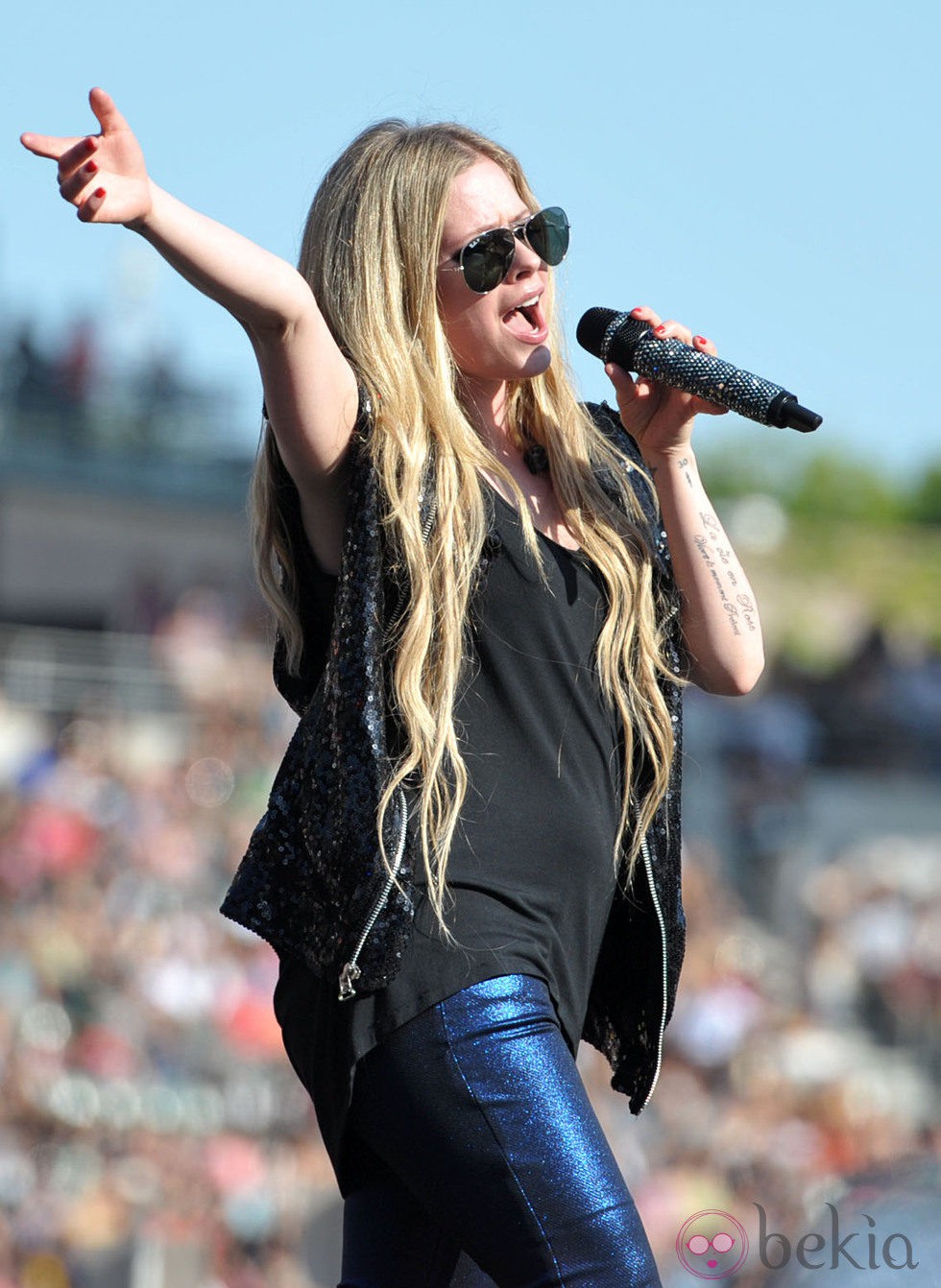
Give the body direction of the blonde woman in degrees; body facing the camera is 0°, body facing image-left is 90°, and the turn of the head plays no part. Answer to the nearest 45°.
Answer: approximately 315°

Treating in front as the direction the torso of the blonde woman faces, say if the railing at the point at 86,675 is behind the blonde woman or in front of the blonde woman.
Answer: behind

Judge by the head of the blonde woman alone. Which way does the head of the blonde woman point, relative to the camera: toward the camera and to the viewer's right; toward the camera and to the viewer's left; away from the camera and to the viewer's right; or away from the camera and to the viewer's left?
toward the camera and to the viewer's right
